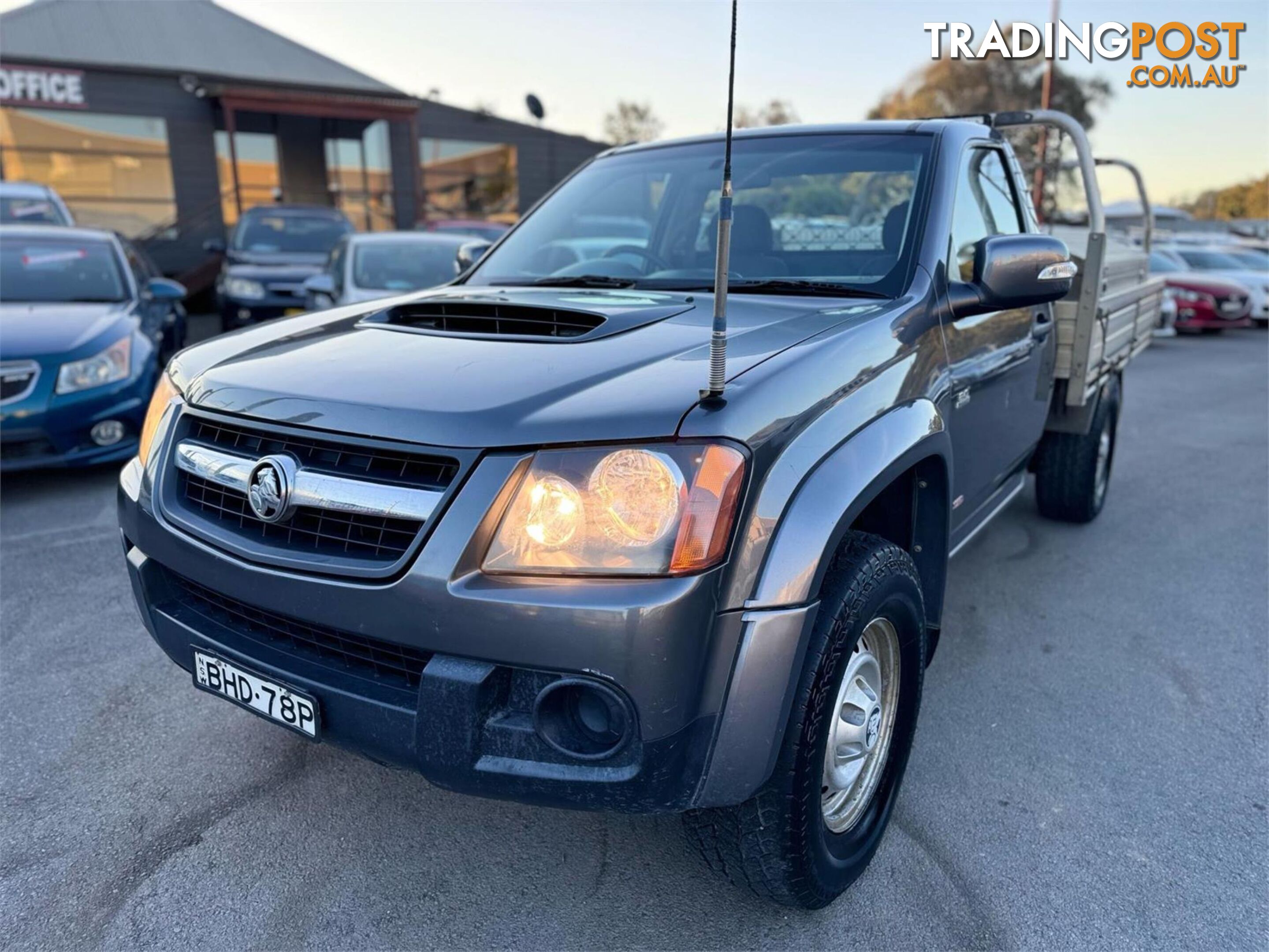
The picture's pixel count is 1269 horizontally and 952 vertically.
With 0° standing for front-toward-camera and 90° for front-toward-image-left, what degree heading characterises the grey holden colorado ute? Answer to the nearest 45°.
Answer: approximately 45°

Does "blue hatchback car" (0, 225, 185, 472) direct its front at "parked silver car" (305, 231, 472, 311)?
no

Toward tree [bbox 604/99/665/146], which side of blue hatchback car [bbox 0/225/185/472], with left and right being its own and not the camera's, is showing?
back

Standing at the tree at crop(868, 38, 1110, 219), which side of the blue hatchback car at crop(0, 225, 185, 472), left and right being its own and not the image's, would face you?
back

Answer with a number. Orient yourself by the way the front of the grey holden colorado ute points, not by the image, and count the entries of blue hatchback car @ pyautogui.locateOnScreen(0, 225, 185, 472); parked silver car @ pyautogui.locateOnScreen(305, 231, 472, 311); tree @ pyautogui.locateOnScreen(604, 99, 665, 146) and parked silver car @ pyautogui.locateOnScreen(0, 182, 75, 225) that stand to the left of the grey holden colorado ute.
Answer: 0

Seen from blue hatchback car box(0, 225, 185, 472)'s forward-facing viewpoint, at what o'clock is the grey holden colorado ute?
The grey holden colorado ute is roughly at 10 o'clock from the blue hatchback car.

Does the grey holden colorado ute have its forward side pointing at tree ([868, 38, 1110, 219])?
no

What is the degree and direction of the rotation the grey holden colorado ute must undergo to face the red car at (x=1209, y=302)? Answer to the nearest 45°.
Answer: approximately 180°

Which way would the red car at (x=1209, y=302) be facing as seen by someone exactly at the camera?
facing the viewer and to the right of the viewer

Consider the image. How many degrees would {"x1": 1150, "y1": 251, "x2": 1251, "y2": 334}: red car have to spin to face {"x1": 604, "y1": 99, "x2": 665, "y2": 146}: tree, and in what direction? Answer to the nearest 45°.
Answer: approximately 180°

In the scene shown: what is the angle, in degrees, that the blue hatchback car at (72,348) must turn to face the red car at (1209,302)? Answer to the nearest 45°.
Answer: approximately 135° to its left

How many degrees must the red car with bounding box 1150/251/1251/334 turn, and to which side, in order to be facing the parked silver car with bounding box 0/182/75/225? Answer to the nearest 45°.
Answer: approximately 90° to its right

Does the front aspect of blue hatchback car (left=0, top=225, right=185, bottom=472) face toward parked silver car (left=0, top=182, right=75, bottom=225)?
no

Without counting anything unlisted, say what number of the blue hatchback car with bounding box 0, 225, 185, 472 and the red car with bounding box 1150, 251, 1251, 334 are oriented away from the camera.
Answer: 0

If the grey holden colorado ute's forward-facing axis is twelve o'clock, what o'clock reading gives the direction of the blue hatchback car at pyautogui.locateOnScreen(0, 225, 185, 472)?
The blue hatchback car is roughly at 3 o'clock from the grey holden colorado ute.

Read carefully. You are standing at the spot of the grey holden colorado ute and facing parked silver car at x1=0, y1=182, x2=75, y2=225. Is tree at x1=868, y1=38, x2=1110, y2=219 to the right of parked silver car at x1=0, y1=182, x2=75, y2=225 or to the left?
right

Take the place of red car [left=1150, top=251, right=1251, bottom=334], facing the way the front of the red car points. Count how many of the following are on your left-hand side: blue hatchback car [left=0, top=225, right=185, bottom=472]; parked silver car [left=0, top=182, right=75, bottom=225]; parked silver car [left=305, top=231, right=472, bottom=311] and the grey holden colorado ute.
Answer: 0

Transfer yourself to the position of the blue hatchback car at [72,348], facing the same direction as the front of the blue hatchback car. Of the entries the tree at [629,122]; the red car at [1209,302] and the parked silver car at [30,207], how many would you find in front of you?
0

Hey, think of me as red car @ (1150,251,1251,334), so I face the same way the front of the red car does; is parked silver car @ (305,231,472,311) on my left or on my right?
on my right

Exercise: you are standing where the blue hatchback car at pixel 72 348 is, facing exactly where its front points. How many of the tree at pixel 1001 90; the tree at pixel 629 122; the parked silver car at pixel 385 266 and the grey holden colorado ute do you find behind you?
3

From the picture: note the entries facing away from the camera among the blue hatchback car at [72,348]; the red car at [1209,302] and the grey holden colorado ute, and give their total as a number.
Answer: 0

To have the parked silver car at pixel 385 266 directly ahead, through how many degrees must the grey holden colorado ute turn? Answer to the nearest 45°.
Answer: approximately 135° to its right

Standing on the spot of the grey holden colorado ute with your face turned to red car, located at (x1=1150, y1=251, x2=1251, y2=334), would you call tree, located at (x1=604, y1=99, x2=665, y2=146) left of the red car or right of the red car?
left
